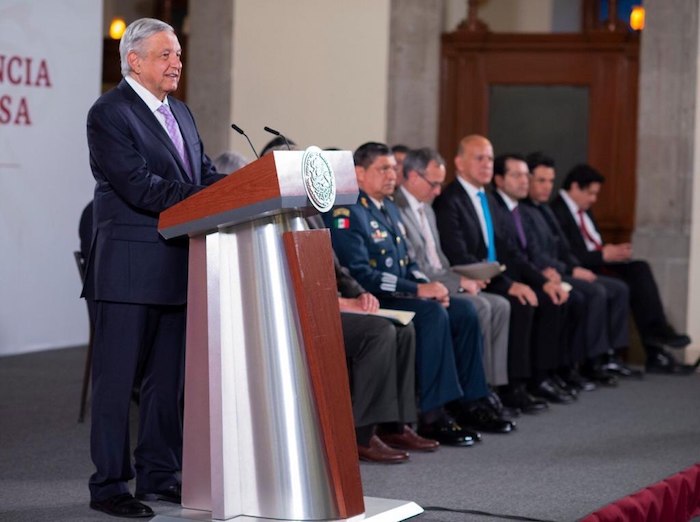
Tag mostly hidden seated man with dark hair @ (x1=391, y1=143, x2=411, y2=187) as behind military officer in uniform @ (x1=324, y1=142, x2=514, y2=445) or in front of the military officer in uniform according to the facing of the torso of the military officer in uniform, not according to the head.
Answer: behind

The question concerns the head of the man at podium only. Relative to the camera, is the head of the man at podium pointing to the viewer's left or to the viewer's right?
to the viewer's right

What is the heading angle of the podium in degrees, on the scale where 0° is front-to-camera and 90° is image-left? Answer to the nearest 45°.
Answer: approximately 315°

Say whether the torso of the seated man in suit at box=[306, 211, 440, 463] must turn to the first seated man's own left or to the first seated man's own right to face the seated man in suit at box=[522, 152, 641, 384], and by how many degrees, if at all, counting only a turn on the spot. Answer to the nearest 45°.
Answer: approximately 90° to the first seated man's own left

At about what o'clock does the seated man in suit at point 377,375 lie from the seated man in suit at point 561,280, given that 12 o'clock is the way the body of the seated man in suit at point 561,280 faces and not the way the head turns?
the seated man in suit at point 377,375 is roughly at 2 o'clock from the seated man in suit at point 561,280.

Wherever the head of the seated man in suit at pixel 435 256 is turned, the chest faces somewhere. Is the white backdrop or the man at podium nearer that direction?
the man at podium
